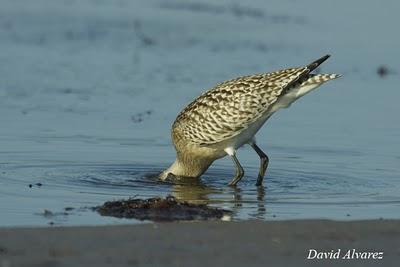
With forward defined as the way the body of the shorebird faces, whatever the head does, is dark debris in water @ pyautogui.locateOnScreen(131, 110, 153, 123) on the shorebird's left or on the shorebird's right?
on the shorebird's right

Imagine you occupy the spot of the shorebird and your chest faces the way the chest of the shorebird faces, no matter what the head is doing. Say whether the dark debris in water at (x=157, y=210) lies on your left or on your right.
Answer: on your left

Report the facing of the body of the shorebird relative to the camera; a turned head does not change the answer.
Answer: to the viewer's left

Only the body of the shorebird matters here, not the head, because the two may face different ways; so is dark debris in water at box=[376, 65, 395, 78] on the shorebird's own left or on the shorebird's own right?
on the shorebird's own right
